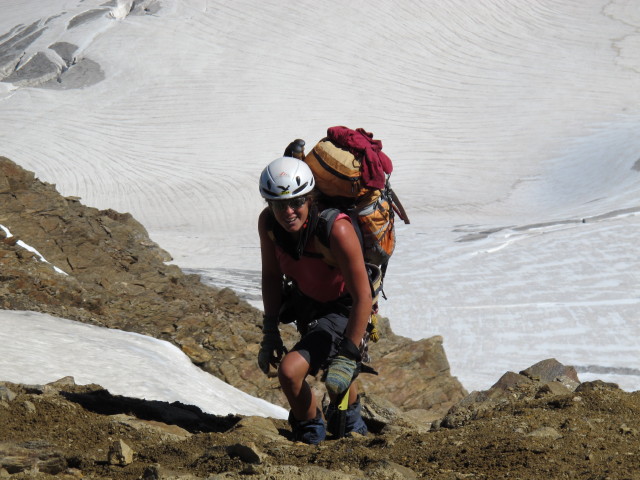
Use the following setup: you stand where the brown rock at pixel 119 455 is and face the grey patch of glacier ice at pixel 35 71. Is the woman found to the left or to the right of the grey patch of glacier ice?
right

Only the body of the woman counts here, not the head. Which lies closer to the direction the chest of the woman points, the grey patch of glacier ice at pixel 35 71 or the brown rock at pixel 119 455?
the brown rock

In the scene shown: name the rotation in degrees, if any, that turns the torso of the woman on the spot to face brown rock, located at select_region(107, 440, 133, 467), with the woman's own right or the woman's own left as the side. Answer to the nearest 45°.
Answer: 0° — they already face it

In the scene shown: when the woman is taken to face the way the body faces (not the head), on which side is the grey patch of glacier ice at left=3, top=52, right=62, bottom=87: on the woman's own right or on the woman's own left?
on the woman's own right

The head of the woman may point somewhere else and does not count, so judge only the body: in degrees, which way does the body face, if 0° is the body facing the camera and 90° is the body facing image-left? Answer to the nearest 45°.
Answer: approximately 45°
